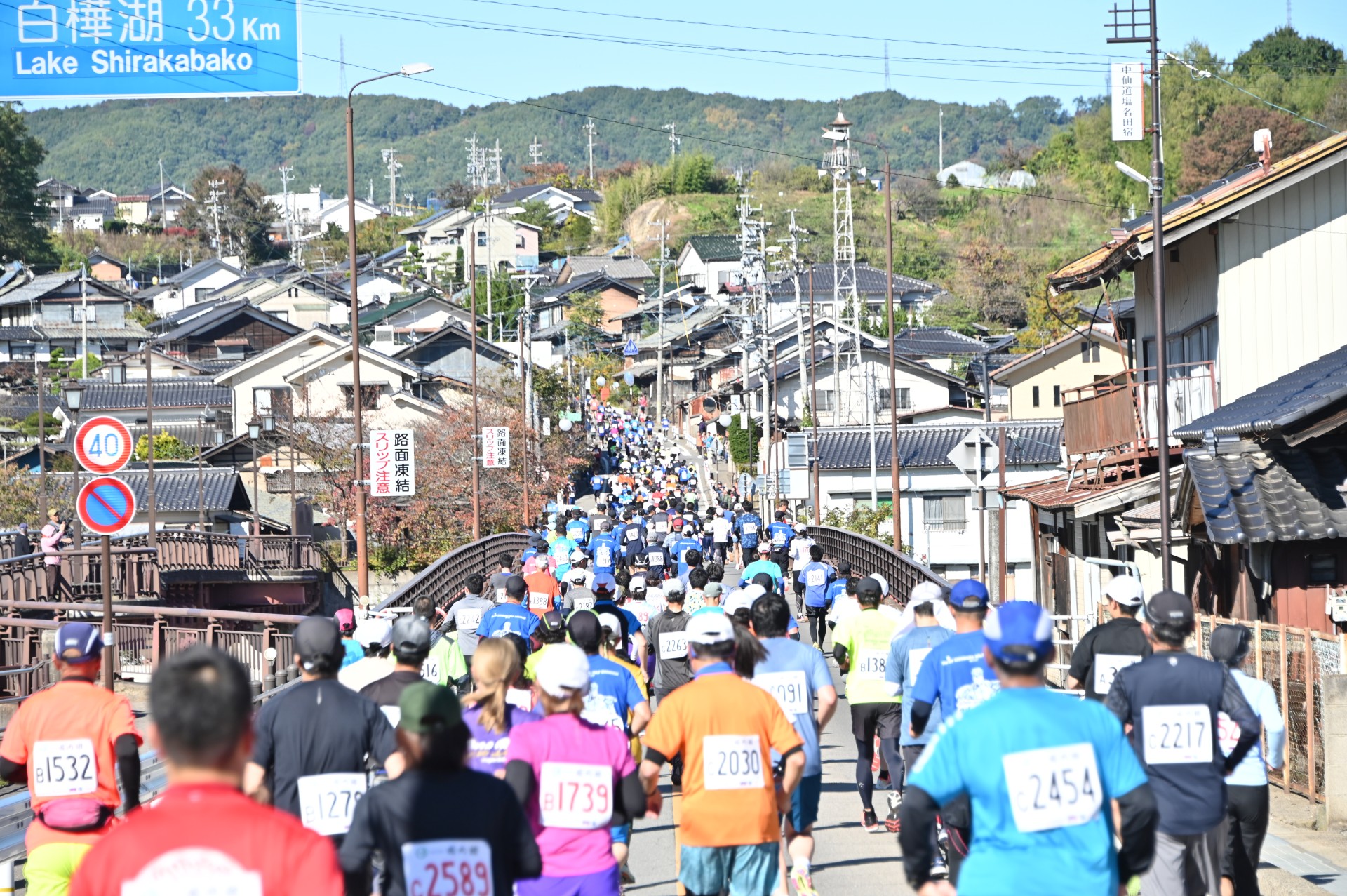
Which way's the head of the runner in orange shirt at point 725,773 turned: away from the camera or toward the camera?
away from the camera

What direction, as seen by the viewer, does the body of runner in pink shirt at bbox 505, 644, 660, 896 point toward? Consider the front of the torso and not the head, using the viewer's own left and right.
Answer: facing away from the viewer

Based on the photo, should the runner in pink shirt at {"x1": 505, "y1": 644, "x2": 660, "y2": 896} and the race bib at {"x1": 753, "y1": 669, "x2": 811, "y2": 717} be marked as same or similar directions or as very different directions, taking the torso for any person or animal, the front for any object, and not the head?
very different directions

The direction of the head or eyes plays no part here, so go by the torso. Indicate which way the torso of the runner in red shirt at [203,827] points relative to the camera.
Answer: away from the camera

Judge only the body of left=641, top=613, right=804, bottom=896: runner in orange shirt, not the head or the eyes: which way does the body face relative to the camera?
away from the camera

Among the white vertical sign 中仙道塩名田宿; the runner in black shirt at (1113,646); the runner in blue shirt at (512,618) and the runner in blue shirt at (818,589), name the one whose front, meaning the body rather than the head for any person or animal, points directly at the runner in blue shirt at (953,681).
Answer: the white vertical sign 中仙道塩名田宿

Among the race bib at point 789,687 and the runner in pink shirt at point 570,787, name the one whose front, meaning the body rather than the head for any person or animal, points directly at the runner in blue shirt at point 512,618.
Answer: the runner in pink shirt

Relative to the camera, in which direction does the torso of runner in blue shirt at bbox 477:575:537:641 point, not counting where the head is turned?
away from the camera

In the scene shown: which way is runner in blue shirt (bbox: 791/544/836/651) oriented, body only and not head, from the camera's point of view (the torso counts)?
away from the camera

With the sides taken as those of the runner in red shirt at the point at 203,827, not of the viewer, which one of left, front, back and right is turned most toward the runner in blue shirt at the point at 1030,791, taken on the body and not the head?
right

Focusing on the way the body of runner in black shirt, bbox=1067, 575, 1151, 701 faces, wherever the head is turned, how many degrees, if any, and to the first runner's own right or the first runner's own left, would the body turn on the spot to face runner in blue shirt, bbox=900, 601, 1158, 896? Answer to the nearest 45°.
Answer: approximately 180°

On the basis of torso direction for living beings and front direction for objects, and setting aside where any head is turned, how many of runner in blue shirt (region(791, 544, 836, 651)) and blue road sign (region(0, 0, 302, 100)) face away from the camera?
1

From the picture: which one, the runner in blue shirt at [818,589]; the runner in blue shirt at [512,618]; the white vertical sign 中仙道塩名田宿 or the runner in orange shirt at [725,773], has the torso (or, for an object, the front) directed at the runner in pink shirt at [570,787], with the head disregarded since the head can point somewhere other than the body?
the white vertical sign 中仙道塩名田宿

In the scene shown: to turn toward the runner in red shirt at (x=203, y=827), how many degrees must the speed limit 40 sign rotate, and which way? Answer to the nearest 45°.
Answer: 0° — it already faces them

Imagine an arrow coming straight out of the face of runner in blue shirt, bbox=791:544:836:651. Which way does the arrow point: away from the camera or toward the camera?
away from the camera

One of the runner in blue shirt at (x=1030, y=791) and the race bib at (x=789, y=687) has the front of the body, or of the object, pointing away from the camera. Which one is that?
the runner in blue shirt

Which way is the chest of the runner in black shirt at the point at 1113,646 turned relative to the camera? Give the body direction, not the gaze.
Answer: away from the camera
